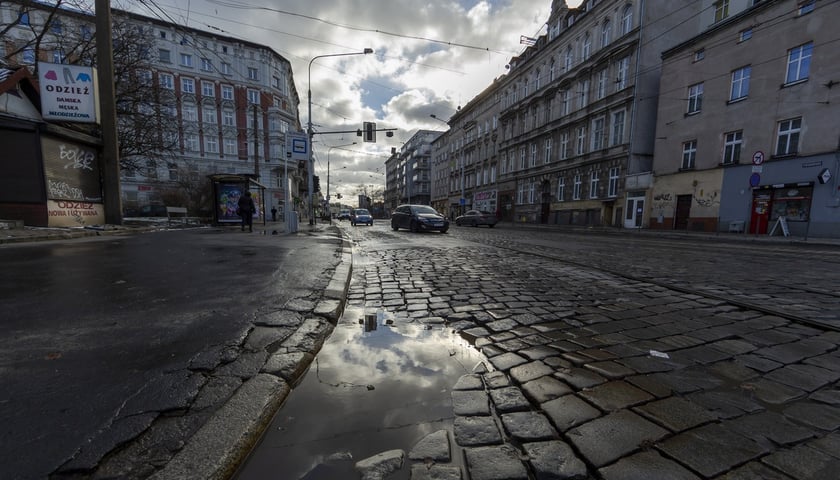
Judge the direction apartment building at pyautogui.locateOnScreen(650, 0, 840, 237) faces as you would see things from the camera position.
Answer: facing the viewer and to the left of the viewer

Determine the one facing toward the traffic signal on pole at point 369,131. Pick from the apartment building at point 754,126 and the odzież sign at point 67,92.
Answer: the apartment building

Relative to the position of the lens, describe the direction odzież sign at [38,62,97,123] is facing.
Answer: facing the viewer

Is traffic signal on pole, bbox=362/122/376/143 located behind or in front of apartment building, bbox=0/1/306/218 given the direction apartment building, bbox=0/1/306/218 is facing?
in front

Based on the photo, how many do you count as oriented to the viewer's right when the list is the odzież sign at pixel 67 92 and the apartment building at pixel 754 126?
0

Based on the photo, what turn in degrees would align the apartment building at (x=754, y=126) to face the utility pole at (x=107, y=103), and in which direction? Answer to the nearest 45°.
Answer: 0° — it already faces it

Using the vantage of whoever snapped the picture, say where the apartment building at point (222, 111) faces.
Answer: facing the viewer and to the right of the viewer

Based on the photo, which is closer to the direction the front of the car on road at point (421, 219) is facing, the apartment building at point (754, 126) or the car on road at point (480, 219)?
the apartment building

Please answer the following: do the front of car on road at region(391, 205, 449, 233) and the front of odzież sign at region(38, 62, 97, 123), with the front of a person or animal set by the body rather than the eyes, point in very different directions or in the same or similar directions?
same or similar directions

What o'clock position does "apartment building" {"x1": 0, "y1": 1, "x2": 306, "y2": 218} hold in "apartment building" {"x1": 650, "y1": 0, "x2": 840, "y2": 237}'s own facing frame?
"apartment building" {"x1": 0, "y1": 1, "x2": 306, "y2": 218} is roughly at 1 o'clock from "apartment building" {"x1": 650, "y1": 0, "x2": 840, "y2": 237}.

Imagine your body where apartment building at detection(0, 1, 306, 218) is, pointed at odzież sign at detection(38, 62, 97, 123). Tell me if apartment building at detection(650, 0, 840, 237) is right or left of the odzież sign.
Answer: left

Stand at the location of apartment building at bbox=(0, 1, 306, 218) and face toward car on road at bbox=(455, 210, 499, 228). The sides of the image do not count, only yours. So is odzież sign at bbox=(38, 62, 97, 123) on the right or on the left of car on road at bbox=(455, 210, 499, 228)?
right

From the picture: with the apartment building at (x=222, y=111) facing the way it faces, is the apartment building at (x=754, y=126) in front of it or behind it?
in front
